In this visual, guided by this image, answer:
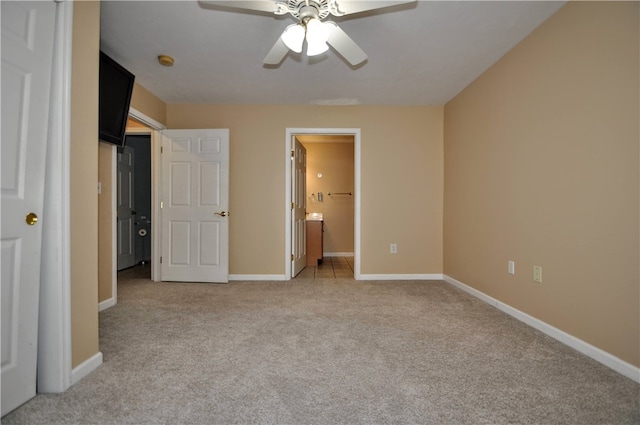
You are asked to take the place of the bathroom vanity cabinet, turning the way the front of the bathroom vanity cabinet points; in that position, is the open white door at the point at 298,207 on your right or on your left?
on your right

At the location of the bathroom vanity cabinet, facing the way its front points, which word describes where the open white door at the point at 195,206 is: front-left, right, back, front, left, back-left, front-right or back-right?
back-right

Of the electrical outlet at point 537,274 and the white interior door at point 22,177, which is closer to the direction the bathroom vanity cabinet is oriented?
the electrical outlet

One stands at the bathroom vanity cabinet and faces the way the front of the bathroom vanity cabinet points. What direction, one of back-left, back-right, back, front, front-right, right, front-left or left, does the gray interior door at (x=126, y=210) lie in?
back

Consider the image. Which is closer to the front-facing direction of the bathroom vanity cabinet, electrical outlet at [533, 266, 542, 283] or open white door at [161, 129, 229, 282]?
the electrical outlet

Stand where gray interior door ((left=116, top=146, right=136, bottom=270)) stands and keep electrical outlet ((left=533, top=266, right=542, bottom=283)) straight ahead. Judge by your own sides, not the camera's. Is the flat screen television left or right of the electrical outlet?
right

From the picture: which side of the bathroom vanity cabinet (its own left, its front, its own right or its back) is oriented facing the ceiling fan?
right

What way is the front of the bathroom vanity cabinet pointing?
to the viewer's right

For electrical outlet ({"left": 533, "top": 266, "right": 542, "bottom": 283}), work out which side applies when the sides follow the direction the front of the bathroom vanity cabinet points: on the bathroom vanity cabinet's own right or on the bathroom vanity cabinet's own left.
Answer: on the bathroom vanity cabinet's own right

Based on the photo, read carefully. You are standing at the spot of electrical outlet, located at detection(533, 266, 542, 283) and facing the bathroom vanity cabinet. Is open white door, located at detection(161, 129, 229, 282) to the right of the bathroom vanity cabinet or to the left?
left

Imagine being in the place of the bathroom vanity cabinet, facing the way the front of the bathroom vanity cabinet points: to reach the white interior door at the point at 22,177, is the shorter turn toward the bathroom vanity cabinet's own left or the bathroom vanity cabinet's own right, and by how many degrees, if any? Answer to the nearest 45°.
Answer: approximately 90° to the bathroom vanity cabinet's own right

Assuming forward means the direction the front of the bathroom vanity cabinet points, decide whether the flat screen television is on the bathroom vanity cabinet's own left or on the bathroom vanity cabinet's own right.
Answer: on the bathroom vanity cabinet's own right

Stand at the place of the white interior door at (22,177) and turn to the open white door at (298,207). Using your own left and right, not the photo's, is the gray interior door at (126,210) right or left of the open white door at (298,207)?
left

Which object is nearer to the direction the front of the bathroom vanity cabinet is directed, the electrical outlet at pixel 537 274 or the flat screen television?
the electrical outlet
